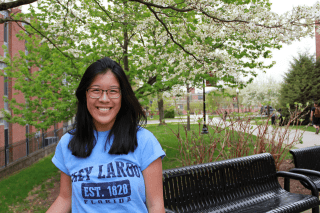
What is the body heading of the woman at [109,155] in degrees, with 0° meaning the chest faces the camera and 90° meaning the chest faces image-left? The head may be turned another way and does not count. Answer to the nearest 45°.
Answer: approximately 0°

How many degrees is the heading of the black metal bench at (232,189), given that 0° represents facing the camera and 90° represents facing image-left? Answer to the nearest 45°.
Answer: approximately 315°

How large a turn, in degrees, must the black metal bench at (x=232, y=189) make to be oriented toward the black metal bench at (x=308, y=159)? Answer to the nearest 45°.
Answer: approximately 90° to its left

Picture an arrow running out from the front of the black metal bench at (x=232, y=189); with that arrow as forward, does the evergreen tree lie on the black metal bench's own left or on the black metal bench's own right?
on the black metal bench's own left

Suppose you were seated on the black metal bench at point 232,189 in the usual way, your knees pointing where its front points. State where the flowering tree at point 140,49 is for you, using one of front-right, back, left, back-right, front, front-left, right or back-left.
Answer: back

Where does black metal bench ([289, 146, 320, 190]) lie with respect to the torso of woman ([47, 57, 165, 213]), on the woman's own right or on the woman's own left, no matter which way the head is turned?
on the woman's own left

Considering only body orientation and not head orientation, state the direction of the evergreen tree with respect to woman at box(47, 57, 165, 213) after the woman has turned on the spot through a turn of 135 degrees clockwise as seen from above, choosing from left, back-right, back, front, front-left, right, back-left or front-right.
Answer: right
